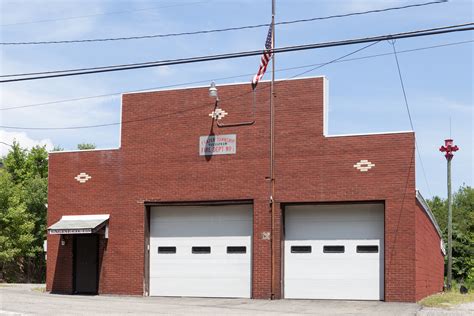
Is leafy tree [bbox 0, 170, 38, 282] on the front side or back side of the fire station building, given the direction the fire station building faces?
on the back side

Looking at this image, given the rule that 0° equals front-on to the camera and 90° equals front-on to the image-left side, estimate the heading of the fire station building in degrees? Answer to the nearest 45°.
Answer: approximately 0°

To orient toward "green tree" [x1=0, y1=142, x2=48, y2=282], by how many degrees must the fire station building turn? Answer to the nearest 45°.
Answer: approximately 135° to its right
